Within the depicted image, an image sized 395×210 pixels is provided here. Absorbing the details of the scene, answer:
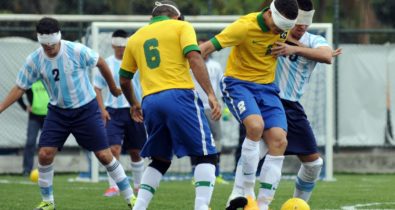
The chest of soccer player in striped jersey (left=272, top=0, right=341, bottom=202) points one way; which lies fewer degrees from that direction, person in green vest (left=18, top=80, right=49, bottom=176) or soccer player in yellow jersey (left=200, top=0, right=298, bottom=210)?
the soccer player in yellow jersey

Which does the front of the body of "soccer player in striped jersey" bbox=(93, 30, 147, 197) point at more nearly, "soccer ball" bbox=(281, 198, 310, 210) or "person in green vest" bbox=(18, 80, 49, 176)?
the soccer ball

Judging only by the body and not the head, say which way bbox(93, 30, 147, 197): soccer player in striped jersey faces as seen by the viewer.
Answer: toward the camera

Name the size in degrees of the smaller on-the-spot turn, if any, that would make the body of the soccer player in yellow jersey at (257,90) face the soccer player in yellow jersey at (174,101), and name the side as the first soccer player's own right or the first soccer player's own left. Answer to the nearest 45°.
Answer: approximately 90° to the first soccer player's own right

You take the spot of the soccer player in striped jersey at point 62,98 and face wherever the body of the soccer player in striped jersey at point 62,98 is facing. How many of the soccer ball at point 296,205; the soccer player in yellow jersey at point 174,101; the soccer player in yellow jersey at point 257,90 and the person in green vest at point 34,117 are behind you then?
1

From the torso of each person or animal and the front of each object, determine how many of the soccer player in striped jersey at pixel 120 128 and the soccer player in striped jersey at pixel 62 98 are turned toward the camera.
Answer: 2

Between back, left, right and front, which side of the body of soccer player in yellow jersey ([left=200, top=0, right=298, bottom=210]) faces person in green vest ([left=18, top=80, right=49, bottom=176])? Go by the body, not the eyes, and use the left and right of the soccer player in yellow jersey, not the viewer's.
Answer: back

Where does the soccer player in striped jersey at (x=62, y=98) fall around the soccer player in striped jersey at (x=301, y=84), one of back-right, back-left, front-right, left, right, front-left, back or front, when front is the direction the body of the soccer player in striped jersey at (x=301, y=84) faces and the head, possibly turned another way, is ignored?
front-right

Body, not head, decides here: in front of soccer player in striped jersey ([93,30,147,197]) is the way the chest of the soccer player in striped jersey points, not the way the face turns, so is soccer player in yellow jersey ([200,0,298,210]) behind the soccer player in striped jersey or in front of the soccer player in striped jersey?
in front
